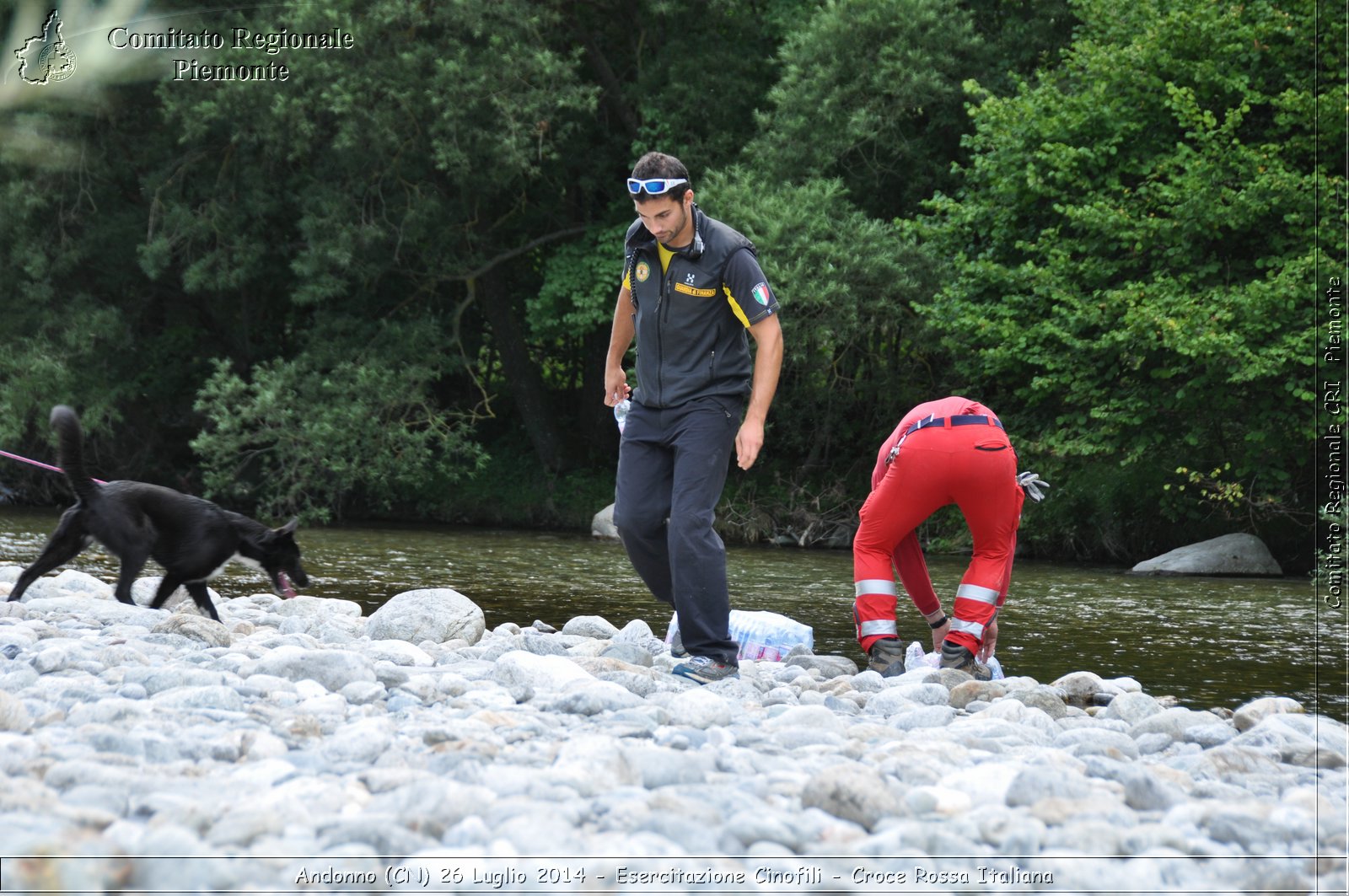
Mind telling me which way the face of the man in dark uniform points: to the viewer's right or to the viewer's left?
to the viewer's left

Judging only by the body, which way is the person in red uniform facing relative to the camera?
away from the camera

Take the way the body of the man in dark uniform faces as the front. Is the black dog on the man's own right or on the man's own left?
on the man's own right

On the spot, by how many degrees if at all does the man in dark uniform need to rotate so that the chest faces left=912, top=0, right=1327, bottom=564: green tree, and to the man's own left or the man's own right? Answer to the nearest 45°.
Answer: approximately 180°

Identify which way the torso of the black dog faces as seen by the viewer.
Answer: to the viewer's right

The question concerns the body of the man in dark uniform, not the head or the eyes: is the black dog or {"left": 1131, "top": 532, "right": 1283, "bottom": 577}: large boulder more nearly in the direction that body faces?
the black dog

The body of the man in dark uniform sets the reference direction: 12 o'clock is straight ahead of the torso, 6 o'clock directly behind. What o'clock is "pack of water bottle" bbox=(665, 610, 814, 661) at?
The pack of water bottle is roughly at 5 o'clock from the man in dark uniform.

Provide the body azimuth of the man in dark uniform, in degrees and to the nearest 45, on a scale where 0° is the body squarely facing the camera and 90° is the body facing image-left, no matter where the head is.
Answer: approximately 45°

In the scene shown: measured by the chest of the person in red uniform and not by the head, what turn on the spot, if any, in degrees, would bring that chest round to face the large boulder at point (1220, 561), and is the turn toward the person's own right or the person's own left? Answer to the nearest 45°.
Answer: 0° — they already face it

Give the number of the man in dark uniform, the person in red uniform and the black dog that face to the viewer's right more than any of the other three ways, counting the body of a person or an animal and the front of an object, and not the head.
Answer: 1

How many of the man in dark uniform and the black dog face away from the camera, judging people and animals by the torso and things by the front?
0

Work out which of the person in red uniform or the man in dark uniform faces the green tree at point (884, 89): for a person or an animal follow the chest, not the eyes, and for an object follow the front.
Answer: the person in red uniform

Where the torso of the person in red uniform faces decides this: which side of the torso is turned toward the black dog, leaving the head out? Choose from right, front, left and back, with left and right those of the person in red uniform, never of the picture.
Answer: left
